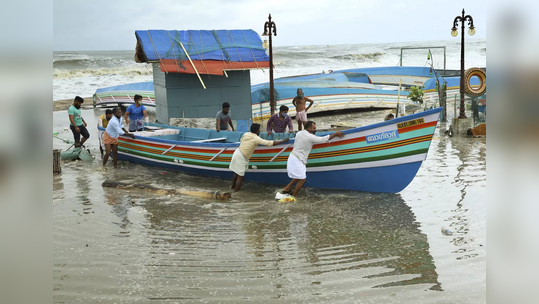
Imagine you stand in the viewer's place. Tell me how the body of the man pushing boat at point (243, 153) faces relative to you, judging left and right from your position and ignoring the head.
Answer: facing away from the viewer and to the right of the viewer

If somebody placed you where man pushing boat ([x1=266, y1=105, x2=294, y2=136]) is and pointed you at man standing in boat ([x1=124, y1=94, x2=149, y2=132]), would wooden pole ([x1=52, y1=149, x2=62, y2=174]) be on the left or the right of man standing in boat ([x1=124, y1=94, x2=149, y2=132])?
left

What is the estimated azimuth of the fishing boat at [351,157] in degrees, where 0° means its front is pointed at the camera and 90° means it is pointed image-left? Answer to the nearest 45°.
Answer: approximately 315°

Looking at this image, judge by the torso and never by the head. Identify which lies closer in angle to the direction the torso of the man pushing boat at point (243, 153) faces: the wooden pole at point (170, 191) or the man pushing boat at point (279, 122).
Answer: the man pushing boat at point (279, 122)

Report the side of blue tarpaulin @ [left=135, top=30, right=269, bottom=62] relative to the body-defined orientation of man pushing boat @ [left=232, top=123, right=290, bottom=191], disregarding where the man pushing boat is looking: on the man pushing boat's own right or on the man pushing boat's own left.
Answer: on the man pushing boat's own left

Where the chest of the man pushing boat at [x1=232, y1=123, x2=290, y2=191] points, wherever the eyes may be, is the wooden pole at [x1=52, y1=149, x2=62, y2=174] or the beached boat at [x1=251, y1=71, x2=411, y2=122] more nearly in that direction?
the beached boat

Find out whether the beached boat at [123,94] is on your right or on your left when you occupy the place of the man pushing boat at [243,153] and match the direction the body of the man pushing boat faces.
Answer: on your left
